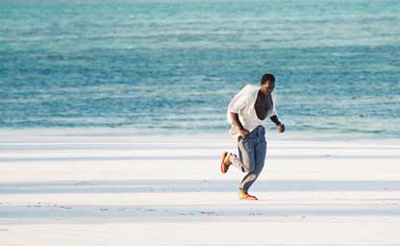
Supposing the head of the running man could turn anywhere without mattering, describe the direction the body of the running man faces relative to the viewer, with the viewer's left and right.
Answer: facing the viewer and to the right of the viewer
